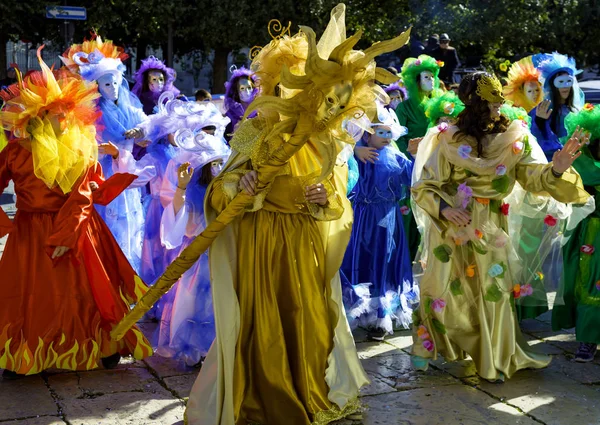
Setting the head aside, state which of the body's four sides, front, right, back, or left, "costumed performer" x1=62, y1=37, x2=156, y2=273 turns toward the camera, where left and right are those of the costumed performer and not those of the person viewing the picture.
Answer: front

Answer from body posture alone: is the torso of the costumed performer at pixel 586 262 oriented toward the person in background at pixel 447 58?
no

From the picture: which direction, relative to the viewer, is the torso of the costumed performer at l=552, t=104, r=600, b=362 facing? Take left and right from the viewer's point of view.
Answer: facing the viewer and to the left of the viewer

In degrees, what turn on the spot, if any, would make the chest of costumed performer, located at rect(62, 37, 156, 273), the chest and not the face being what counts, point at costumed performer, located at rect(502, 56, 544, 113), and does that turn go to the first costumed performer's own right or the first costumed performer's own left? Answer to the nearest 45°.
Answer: approximately 90° to the first costumed performer's own left

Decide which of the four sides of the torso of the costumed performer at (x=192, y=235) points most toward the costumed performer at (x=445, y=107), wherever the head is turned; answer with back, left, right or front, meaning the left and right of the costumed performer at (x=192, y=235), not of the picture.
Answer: left

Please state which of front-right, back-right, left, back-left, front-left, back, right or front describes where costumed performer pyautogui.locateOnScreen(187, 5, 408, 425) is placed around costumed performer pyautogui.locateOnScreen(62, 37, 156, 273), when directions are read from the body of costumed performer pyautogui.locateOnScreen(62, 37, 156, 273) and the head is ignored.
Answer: front

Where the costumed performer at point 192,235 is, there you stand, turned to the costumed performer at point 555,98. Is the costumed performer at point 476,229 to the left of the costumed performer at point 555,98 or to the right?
right

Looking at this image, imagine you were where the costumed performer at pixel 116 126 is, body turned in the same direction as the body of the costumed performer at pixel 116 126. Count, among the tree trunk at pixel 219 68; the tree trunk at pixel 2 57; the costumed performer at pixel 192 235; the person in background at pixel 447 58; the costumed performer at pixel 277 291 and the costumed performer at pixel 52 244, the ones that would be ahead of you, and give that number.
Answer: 3

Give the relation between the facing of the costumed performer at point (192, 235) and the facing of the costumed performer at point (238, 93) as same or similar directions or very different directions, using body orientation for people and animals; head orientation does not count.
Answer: same or similar directions

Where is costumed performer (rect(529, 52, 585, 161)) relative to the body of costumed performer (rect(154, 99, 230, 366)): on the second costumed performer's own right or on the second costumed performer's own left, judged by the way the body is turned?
on the second costumed performer's own left

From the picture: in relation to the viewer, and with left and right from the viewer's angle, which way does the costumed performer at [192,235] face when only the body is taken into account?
facing the viewer and to the right of the viewer

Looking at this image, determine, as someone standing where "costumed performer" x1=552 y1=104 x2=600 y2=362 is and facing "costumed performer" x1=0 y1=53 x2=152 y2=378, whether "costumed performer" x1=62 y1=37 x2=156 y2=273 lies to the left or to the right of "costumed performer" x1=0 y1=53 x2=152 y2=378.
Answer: right

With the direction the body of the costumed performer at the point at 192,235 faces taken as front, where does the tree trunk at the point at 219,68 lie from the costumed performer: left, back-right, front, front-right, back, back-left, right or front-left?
back-left

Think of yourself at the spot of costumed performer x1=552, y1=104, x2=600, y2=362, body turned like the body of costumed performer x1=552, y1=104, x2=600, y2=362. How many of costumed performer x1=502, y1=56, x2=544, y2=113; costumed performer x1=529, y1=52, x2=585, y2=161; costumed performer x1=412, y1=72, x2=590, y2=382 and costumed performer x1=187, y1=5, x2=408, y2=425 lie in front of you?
2

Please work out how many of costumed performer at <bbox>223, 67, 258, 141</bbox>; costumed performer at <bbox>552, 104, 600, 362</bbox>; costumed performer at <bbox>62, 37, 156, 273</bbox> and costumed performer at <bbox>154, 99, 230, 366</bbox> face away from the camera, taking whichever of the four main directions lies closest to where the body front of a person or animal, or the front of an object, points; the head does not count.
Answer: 0

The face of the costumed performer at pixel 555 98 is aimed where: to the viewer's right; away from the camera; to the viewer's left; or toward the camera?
toward the camera

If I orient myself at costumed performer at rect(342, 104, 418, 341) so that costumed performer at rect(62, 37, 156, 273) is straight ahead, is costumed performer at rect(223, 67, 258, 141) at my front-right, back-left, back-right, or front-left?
front-right

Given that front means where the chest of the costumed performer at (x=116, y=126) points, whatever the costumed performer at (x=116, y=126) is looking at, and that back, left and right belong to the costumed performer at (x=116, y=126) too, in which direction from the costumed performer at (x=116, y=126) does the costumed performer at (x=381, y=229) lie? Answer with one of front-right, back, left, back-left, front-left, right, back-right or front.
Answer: front-left

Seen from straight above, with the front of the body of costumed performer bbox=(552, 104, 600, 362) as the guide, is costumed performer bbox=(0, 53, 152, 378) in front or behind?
in front
